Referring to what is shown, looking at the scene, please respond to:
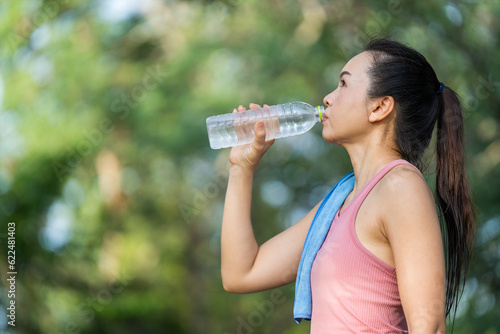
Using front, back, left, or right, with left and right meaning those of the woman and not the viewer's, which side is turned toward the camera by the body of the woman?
left

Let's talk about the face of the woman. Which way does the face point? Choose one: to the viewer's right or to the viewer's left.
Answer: to the viewer's left
